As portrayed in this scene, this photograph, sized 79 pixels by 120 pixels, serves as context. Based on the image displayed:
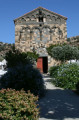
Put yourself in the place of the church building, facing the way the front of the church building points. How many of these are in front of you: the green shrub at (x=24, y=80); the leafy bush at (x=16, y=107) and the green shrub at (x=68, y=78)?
3

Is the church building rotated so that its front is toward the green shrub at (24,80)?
yes

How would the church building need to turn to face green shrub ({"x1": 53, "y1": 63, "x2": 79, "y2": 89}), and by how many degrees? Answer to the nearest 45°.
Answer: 0° — it already faces it

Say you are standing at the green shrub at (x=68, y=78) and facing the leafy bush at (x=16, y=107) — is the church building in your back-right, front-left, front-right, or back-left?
back-right

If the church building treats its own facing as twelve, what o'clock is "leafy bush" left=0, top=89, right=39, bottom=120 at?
The leafy bush is roughly at 12 o'clock from the church building.

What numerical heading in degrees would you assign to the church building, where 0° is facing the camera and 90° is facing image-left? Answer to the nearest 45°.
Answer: approximately 0°
